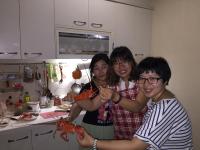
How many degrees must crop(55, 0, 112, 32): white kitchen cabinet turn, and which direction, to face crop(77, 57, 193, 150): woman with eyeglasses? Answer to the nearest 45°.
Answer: approximately 45° to its right

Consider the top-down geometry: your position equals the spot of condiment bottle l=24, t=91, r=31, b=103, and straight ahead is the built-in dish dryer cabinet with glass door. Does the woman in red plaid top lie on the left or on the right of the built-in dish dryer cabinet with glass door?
right

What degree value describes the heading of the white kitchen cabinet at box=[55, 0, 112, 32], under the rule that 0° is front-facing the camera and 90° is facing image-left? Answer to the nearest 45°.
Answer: approximately 315°

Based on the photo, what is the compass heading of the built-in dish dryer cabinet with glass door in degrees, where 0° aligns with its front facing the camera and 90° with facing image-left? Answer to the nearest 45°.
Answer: approximately 315°
